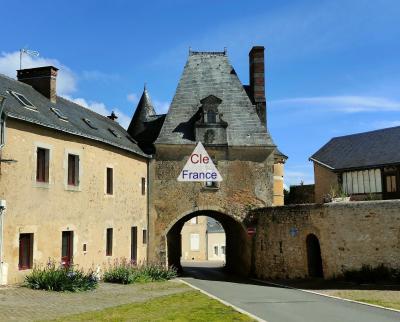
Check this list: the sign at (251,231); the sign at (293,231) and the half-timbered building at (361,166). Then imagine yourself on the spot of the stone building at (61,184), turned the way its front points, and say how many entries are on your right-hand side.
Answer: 0

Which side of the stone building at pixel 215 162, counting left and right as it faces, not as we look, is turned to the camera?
front

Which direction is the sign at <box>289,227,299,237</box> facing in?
toward the camera

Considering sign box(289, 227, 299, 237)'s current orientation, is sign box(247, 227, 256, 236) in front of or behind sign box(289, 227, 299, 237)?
behind

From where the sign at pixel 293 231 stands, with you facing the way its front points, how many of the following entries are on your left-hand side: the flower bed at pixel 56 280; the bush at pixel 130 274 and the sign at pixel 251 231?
0

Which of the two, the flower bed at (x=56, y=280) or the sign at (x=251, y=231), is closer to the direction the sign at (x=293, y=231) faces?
the flower bed

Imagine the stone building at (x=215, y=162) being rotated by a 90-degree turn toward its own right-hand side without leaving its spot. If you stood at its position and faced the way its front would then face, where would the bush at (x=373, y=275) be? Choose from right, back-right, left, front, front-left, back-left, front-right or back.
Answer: back-left

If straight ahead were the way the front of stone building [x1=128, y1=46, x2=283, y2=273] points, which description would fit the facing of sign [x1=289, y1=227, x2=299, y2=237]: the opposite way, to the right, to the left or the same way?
the same way

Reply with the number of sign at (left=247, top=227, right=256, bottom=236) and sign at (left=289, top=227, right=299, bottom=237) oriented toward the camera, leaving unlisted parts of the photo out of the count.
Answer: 2

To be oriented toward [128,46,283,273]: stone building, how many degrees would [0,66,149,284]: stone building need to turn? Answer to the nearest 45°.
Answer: approximately 90° to its left

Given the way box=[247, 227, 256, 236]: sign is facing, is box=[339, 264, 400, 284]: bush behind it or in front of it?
in front

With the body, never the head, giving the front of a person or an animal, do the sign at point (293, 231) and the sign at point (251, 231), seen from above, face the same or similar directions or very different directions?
same or similar directions

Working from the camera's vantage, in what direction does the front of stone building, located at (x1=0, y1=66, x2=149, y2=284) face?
facing the viewer and to the right of the viewer

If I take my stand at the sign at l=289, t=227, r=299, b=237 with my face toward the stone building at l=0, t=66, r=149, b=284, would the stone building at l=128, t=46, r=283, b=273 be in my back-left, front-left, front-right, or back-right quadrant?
front-right

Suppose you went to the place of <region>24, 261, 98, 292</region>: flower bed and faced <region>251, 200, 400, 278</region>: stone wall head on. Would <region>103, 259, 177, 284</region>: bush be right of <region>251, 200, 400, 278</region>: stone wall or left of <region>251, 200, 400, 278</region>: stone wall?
left
